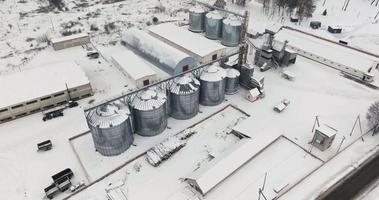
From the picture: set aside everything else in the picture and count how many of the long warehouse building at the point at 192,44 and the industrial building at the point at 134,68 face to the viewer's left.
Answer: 0

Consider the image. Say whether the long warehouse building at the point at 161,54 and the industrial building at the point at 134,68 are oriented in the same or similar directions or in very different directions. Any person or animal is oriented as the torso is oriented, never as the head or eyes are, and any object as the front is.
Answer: same or similar directions

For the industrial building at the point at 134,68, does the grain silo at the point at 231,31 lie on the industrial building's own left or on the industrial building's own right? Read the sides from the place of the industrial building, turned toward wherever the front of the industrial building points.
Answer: on the industrial building's own left

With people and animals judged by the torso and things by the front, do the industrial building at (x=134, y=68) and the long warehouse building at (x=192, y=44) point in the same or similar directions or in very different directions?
same or similar directions
